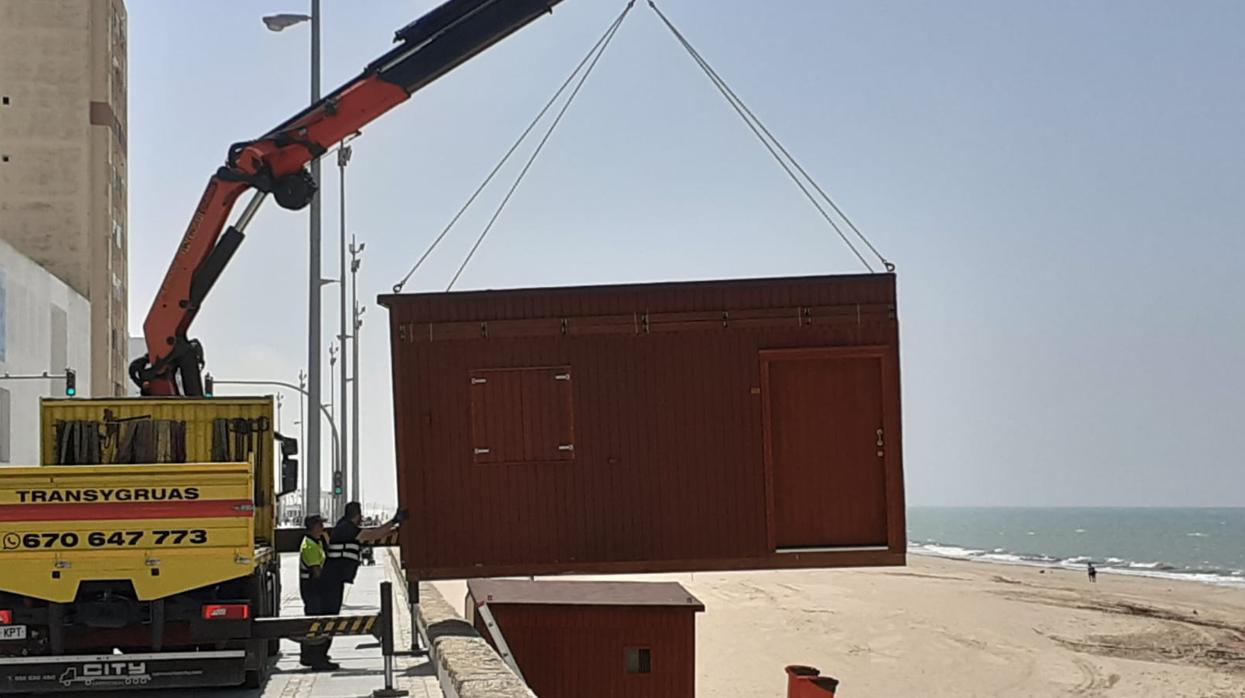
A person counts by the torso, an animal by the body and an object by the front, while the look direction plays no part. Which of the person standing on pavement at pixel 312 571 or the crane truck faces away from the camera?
the crane truck

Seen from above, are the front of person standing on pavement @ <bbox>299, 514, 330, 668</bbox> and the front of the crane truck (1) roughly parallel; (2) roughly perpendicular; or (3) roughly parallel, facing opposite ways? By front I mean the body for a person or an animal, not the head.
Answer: roughly perpendicular

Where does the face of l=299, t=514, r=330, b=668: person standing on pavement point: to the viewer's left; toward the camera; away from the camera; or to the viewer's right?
to the viewer's right

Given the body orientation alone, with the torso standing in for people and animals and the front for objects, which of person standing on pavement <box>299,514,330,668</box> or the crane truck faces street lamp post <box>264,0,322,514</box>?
the crane truck

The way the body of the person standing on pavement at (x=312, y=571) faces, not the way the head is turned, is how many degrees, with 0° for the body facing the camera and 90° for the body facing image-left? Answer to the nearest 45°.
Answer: approximately 270°

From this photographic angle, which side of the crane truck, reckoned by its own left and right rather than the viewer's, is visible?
back

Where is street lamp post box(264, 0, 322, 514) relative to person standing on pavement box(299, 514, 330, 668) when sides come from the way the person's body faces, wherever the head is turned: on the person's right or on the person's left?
on the person's left

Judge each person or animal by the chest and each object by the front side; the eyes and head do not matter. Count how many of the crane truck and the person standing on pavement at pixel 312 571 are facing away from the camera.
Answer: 1
